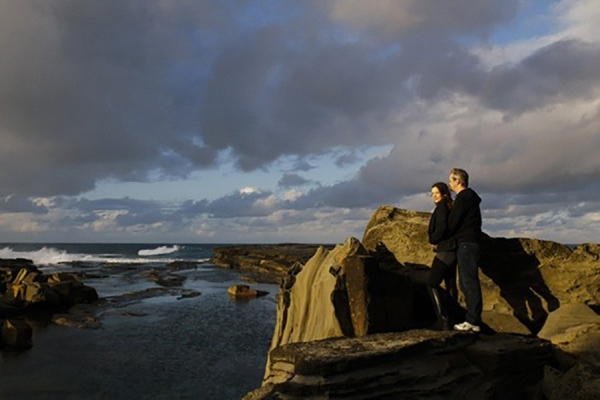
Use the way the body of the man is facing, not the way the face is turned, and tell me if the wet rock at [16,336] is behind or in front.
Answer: in front

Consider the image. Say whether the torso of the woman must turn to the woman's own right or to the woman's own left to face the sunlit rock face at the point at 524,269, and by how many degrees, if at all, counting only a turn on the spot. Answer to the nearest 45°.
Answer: approximately 135° to the woman's own right

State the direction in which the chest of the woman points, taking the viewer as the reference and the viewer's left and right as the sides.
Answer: facing to the left of the viewer

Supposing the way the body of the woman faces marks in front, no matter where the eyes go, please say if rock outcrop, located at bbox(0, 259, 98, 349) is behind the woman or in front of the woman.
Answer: in front

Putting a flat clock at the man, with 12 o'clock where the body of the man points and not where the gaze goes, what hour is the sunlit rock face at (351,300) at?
The sunlit rock face is roughly at 12 o'clock from the man.

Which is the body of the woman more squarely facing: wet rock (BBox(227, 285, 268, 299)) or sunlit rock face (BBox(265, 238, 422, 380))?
the sunlit rock face

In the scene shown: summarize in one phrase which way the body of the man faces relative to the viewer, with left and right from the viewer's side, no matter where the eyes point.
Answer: facing to the left of the viewer

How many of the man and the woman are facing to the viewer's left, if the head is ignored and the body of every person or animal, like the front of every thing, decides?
2

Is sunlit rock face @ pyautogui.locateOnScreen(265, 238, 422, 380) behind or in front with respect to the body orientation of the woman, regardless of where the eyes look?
in front

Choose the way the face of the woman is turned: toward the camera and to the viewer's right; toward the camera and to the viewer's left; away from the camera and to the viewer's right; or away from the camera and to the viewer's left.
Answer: toward the camera and to the viewer's left

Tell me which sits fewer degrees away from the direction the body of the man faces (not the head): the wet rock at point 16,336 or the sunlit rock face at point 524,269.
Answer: the wet rock
